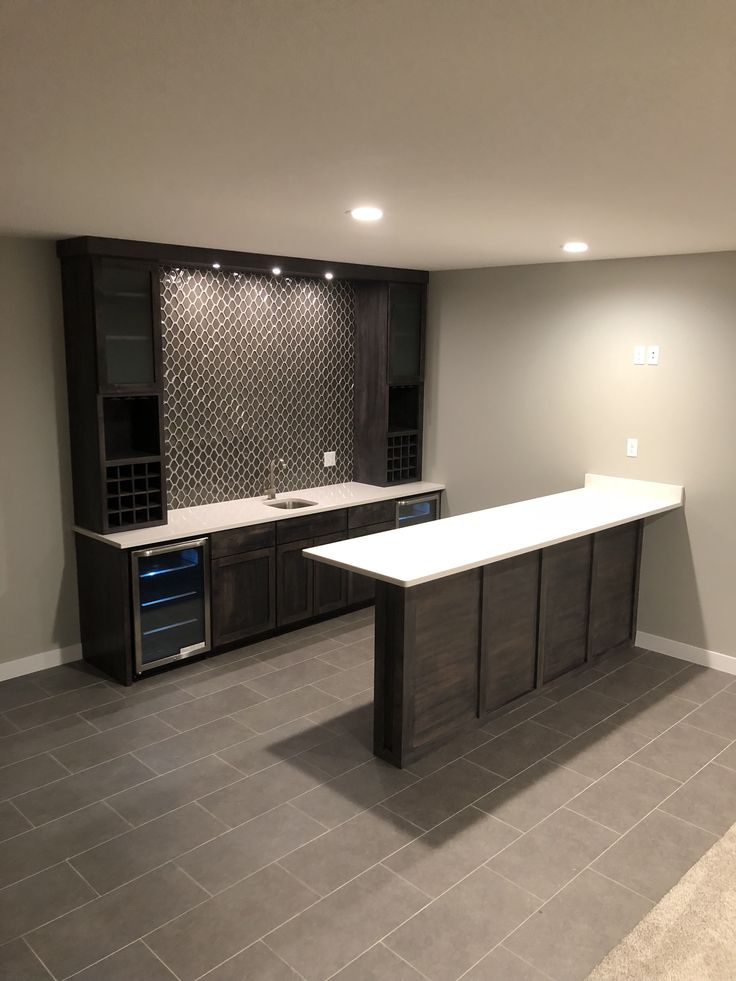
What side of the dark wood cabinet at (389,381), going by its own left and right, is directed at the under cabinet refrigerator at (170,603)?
right

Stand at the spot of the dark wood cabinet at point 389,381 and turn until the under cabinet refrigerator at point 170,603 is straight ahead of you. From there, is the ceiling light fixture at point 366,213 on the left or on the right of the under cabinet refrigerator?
left

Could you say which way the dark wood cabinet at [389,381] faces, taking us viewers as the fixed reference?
facing the viewer and to the right of the viewer

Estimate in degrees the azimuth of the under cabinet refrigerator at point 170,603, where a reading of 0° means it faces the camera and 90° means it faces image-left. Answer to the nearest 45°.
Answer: approximately 315°

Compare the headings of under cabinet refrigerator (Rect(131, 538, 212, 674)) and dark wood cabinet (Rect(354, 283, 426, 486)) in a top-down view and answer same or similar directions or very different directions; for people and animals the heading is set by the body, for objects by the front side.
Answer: same or similar directions

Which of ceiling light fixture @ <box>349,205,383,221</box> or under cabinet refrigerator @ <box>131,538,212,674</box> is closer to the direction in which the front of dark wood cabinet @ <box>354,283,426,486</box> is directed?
the ceiling light fixture

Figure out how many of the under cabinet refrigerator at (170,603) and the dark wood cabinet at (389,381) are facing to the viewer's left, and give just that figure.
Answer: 0

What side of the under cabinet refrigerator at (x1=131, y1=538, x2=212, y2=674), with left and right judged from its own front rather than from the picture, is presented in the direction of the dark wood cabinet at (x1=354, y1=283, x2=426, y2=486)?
left

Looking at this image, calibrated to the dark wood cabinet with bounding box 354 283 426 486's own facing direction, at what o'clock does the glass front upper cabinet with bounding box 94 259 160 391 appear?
The glass front upper cabinet is roughly at 3 o'clock from the dark wood cabinet.
